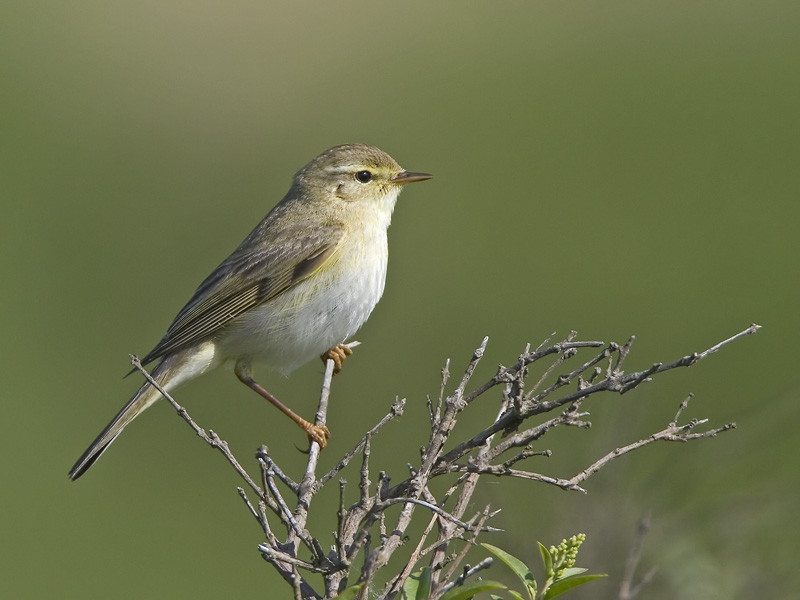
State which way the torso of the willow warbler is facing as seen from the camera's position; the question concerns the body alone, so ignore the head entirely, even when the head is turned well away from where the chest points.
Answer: to the viewer's right
